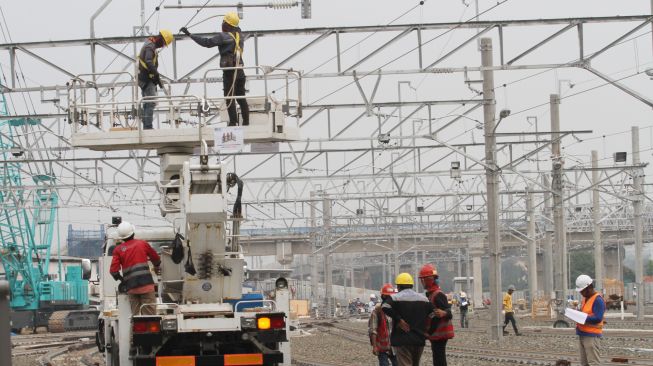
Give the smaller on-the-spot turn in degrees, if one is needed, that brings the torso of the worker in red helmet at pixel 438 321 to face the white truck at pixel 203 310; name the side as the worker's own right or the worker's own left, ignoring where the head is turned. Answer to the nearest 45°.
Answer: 0° — they already face it

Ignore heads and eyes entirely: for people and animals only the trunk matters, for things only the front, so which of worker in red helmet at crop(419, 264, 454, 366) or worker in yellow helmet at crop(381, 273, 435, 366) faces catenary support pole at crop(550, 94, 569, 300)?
the worker in yellow helmet

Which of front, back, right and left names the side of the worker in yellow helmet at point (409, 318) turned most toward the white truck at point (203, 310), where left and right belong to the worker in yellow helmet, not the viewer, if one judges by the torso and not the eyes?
left

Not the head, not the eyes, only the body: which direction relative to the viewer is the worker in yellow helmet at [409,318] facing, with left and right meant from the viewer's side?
facing away from the viewer

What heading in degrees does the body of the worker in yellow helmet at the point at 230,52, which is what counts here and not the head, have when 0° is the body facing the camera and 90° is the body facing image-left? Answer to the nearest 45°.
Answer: approximately 135°

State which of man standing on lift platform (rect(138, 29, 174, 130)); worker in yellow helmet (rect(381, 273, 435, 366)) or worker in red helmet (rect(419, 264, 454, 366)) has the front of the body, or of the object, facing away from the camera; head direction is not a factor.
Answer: the worker in yellow helmet

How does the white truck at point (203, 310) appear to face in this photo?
away from the camera

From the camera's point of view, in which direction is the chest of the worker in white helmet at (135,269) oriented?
away from the camera

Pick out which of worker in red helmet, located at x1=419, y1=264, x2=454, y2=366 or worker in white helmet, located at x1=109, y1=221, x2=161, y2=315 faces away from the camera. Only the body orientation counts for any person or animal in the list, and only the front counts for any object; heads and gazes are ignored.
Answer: worker in white helmet, located at x1=109, y1=221, x2=161, y2=315

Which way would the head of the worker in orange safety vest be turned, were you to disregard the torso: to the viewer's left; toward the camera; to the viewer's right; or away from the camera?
to the viewer's left

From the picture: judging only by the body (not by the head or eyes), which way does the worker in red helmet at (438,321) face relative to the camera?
to the viewer's left

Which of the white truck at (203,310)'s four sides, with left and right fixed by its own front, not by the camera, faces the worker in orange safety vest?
right
